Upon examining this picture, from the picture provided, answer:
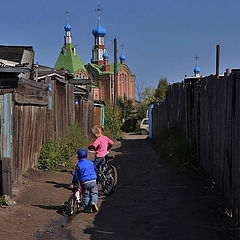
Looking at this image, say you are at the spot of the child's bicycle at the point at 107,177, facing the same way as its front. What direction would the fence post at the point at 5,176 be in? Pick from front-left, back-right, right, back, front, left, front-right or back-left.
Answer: left

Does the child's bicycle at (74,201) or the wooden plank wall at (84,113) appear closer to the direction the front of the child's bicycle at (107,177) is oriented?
the wooden plank wall

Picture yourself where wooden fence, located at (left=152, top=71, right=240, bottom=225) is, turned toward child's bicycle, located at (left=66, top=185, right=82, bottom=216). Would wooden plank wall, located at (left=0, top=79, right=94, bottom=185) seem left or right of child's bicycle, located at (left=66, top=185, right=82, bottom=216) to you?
right

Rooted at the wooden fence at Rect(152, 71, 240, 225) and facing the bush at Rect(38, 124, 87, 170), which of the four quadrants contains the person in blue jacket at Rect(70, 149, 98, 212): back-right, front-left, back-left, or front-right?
front-left

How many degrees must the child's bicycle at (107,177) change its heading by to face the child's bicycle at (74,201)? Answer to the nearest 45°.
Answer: approximately 135° to its left

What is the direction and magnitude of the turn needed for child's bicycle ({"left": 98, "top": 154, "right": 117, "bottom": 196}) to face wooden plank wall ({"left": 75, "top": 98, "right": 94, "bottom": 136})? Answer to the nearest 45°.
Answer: approximately 45° to its right

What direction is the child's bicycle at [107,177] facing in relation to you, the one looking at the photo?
facing away from the viewer and to the left of the viewer

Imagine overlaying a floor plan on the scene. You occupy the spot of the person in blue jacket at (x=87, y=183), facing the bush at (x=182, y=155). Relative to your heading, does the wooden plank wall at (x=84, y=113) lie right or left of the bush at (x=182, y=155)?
left

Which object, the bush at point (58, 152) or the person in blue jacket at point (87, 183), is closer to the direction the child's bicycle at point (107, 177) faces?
the bush

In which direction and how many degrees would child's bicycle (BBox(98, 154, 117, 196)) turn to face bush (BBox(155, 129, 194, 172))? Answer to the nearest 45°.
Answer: approximately 90° to its right

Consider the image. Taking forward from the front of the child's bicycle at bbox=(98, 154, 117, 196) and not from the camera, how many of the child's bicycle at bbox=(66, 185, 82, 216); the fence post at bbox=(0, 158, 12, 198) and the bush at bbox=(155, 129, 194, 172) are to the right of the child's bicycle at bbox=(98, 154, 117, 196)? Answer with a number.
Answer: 1

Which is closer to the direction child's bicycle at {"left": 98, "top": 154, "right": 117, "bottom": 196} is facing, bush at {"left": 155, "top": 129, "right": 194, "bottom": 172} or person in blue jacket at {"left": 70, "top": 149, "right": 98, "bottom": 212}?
the bush
